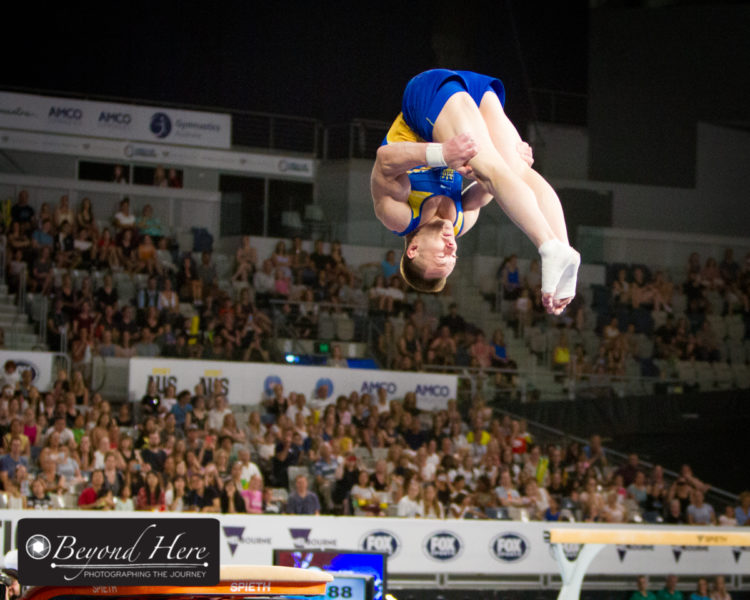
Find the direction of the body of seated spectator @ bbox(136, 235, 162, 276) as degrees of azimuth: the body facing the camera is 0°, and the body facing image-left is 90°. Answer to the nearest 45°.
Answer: approximately 315°

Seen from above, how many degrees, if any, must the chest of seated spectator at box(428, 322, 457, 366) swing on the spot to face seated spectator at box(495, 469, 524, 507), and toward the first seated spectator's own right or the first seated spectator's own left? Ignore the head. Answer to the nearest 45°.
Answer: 0° — they already face them

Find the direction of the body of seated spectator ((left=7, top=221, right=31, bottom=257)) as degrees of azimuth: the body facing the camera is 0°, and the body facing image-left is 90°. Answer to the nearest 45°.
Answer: approximately 315°

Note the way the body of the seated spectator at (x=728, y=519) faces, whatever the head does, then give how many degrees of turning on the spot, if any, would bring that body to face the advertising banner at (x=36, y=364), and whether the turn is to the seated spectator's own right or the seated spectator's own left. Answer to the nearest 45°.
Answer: approximately 90° to the seated spectator's own right

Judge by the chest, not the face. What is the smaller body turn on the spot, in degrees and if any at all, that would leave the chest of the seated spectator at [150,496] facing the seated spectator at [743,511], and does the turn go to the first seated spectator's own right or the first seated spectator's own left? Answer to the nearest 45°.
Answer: approximately 90° to the first seated spectator's own left

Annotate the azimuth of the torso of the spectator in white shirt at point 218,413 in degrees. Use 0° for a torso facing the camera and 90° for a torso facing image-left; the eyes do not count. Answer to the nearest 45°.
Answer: approximately 0°

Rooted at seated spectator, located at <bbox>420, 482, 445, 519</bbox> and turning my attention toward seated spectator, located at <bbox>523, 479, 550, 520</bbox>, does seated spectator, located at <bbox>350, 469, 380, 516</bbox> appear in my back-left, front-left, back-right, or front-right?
back-left

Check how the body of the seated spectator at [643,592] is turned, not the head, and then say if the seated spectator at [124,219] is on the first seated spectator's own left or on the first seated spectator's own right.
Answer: on the first seated spectator's own right

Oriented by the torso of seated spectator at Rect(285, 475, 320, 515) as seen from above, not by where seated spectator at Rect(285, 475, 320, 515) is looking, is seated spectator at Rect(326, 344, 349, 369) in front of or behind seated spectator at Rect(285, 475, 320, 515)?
behind
